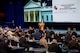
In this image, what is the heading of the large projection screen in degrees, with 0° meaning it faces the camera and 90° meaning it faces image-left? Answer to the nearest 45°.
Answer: approximately 0°
